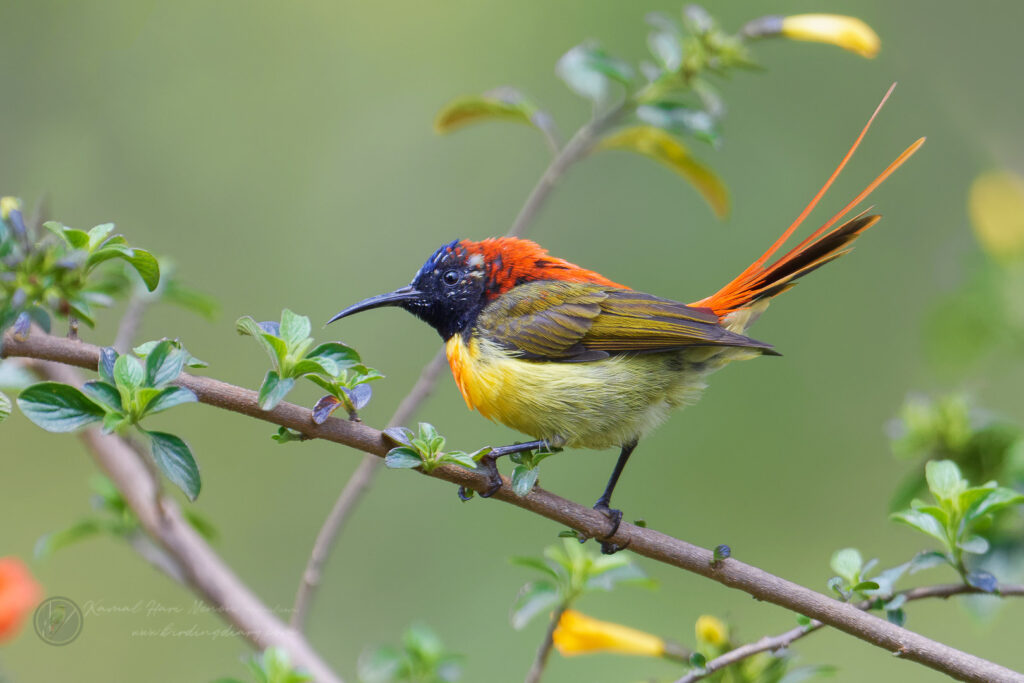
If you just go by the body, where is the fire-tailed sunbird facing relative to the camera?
to the viewer's left

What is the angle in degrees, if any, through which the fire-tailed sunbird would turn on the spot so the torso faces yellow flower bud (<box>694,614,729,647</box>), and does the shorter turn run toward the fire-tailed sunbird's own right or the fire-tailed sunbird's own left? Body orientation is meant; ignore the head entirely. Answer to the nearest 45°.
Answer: approximately 135° to the fire-tailed sunbird's own left
